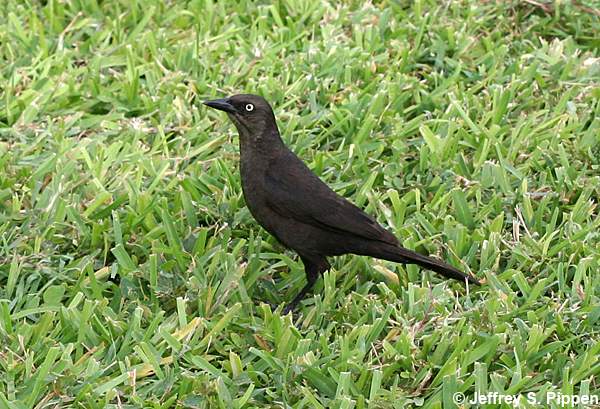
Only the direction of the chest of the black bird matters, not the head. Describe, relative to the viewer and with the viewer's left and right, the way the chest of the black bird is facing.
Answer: facing to the left of the viewer
